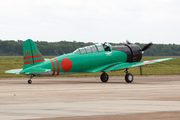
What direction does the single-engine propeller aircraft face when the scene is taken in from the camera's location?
facing away from the viewer and to the right of the viewer
